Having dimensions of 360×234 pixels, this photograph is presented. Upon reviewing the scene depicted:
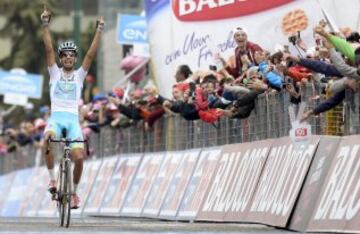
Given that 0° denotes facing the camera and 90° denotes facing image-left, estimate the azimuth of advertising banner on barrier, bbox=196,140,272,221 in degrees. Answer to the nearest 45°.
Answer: approximately 45°

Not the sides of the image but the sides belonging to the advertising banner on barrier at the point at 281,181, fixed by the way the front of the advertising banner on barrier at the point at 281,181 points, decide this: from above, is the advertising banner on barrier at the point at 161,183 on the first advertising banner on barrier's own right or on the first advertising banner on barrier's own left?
on the first advertising banner on barrier's own right

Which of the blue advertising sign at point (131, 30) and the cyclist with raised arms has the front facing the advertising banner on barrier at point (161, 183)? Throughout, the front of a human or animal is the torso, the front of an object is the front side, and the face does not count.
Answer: the blue advertising sign

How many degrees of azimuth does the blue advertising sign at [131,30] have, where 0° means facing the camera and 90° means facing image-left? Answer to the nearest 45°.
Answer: approximately 0°
